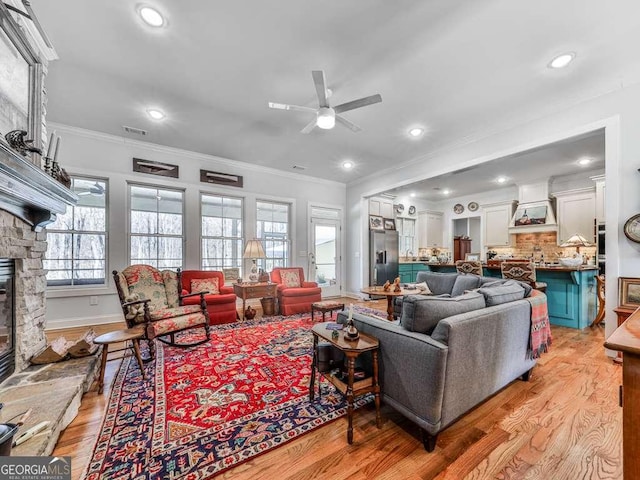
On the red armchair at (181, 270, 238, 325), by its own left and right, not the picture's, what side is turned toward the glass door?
left

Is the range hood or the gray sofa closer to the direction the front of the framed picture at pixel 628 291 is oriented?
the gray sofa

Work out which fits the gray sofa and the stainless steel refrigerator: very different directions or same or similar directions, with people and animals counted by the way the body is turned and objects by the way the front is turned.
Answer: very different directions

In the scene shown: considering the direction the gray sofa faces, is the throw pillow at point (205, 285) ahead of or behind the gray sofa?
ahead

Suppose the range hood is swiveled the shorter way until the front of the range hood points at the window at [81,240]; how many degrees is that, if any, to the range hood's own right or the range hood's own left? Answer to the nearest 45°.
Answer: approximately 45° to the range hood's own right

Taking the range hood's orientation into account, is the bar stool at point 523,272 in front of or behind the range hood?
in front
